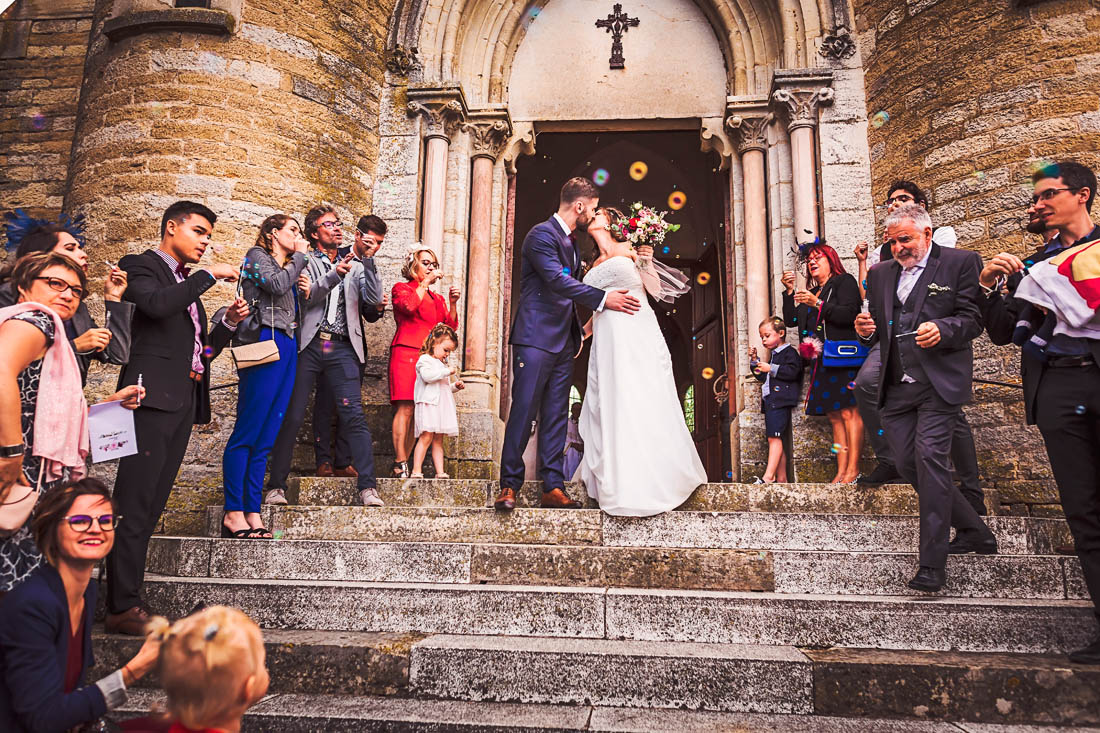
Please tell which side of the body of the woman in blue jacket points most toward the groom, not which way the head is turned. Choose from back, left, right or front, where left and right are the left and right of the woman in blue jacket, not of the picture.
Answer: left

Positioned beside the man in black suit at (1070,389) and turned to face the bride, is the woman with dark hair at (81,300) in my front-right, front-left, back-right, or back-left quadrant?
front-left

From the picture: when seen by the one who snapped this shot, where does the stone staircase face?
facing the viewer

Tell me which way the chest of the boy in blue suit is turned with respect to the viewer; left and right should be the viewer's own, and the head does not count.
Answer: facing the viewer and to the left of the viewer

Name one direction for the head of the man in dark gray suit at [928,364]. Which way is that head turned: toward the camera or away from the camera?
toward the camera

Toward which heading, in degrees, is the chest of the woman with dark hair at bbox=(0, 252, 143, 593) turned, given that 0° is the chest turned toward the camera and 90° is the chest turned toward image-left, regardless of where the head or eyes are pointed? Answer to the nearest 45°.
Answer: approximately 315°

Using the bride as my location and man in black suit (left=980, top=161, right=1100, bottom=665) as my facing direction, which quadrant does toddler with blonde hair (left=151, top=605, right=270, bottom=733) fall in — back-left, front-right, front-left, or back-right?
front-right

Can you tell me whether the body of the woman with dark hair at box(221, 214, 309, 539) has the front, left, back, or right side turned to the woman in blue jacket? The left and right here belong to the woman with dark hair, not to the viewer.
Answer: right

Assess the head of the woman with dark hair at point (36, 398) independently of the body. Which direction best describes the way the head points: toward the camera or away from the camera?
toward the camera

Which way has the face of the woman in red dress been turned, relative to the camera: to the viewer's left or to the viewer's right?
to the viewer's right

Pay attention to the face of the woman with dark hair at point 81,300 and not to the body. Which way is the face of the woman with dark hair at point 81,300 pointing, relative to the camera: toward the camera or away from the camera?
toward the camera

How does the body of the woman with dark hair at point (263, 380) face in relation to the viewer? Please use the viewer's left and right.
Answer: facing to the right of the viewer

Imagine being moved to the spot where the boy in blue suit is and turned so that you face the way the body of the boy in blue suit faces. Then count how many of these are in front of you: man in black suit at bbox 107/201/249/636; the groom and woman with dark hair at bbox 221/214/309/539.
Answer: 3

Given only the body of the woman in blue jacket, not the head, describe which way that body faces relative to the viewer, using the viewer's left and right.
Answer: facing the viewer and to the right of the viewer
